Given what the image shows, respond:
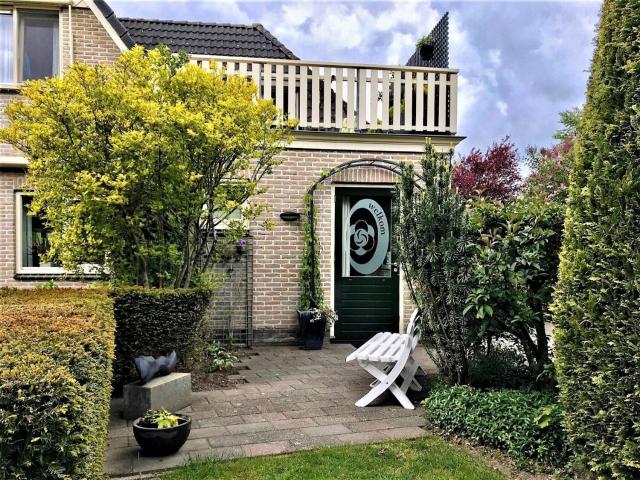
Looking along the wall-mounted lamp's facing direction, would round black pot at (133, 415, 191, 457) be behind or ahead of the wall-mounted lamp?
ahead

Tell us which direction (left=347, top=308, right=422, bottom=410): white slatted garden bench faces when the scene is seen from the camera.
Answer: facing to the left of the viewer

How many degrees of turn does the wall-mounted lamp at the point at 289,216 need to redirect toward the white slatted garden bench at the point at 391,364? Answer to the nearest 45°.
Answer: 0° — it already faces it

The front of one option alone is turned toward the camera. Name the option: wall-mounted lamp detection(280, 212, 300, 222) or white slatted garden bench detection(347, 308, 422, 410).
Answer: the wall-mounted lamp

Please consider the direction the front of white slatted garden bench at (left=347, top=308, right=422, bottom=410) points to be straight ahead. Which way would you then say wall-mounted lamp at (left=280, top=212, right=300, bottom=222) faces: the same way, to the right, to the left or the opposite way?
to the left

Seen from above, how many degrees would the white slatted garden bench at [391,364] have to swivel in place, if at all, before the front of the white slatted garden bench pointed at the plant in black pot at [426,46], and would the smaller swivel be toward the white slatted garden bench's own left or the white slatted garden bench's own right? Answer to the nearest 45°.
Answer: approximately 90° to the white slatted garden bench's own right

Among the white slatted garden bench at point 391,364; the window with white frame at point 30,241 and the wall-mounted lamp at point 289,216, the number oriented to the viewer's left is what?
1

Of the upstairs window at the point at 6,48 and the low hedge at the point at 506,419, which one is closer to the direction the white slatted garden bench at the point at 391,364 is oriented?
the upstairs window

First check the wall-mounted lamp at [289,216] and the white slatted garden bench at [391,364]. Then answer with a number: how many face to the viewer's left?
1

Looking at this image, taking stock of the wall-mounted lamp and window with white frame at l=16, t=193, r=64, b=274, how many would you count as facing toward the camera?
2

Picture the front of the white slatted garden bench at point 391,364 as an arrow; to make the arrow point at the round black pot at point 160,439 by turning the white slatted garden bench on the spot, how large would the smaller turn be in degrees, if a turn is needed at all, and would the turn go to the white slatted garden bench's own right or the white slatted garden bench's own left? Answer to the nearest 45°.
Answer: approximately 45° to the white slatted garden bench's own left

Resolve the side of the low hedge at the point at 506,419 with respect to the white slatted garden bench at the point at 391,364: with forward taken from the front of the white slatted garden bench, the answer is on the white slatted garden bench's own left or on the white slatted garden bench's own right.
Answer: on the white slatted garden bench's own left

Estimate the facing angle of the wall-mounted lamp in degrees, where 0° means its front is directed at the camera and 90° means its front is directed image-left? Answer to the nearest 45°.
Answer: approximately 0°

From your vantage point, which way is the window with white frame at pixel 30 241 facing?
toward the camera

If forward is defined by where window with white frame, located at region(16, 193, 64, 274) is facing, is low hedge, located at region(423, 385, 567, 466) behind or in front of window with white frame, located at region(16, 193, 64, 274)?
in front

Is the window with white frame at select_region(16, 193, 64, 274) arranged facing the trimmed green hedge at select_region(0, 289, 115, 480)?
yes
